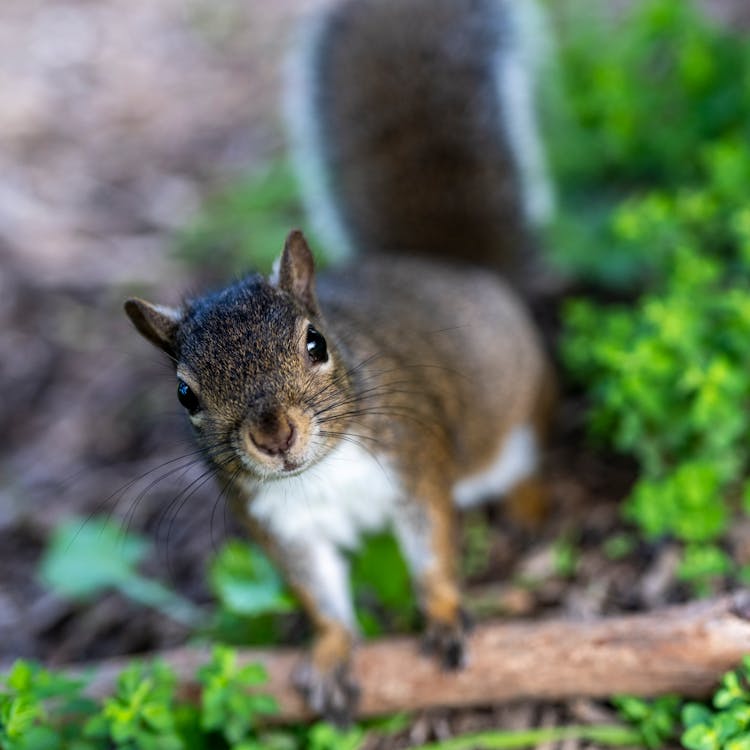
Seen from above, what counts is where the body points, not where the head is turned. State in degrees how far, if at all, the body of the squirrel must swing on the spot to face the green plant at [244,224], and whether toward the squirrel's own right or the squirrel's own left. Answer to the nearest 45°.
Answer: approximately 135° to the squirrel's own right

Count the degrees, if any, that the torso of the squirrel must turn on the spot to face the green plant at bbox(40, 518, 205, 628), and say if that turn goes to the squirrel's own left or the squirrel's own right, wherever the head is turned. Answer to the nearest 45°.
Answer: approximately 45° to the squirrel's own right

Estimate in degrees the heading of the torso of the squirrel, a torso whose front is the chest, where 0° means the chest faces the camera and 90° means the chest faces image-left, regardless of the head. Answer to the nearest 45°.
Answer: approximately 45°

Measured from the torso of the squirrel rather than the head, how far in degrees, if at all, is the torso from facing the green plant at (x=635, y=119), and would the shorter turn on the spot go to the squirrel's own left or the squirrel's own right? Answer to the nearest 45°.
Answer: approximately 180°
